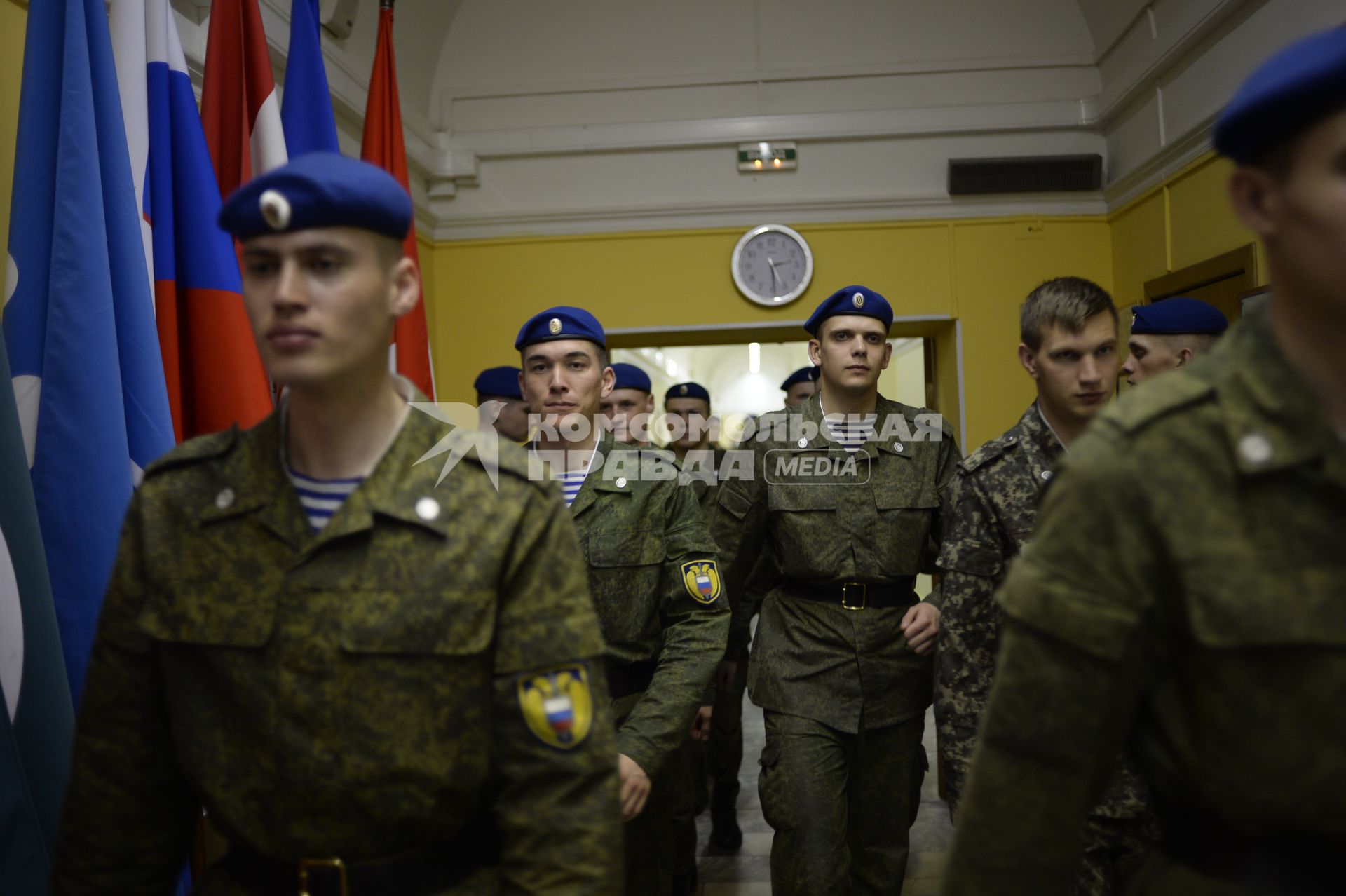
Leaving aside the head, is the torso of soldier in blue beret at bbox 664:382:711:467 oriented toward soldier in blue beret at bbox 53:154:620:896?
yes

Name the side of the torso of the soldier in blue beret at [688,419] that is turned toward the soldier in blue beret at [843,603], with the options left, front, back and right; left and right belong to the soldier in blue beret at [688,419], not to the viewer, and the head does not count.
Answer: front

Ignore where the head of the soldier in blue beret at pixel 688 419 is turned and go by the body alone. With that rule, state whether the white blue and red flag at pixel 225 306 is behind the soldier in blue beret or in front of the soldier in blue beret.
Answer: in front

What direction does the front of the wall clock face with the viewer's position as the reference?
facing the viewer

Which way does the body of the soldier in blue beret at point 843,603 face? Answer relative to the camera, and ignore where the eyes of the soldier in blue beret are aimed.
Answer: toward the camera

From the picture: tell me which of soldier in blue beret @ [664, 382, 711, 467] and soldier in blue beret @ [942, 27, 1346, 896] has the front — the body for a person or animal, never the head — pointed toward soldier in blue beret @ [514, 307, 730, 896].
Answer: soldier in blue beret @ [664, 382, 711, 467]

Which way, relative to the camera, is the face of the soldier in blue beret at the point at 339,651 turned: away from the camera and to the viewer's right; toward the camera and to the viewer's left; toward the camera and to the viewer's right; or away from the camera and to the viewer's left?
toward the camera and to the viewer's left

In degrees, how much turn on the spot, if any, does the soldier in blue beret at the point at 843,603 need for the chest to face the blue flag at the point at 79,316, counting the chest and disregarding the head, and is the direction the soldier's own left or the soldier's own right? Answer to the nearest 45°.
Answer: approximately 45° to the soldier's own right

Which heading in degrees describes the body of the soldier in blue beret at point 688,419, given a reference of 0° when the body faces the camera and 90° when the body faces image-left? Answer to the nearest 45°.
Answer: approximately 0°
